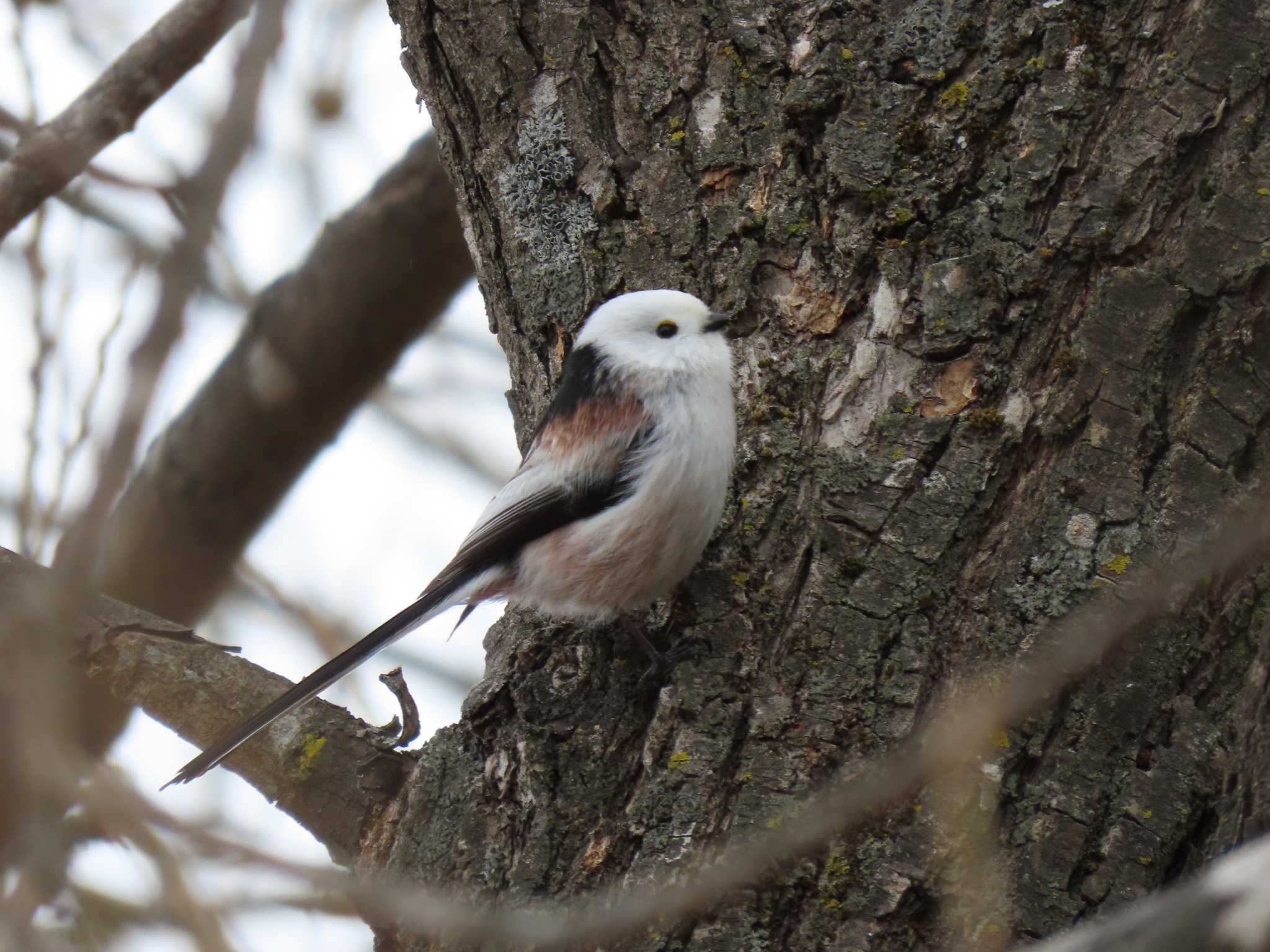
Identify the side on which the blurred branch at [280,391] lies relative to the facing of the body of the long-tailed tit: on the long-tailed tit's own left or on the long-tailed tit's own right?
on the long-tailed tit's own left

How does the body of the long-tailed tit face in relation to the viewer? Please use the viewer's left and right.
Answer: facing to the right of the viewer

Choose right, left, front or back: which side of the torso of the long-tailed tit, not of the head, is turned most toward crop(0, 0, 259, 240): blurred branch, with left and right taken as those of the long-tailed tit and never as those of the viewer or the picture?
back

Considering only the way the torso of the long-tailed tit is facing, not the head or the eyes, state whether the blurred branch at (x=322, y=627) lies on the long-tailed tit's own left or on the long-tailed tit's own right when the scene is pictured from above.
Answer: on the long-tailed tit's own left

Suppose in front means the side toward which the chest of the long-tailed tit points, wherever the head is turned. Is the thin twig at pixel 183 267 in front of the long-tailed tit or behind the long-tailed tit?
behind
